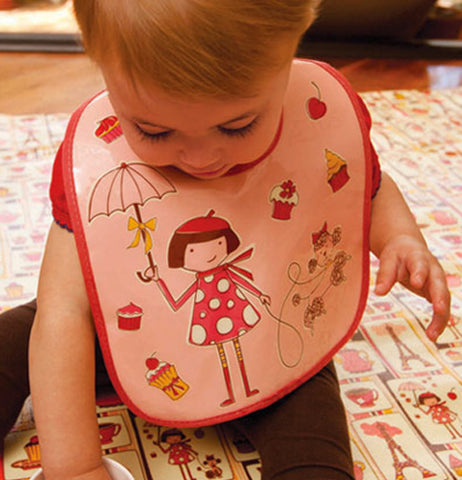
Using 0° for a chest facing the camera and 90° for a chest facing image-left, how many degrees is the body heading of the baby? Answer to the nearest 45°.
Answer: approximately 0°
